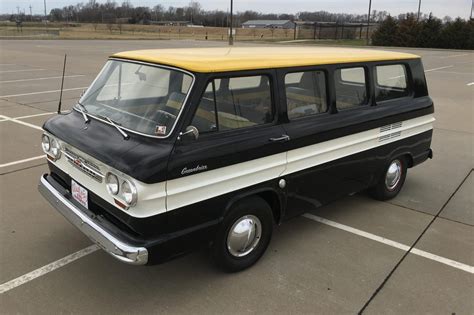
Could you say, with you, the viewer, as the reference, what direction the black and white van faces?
facing the viewer and to the left of the viewer

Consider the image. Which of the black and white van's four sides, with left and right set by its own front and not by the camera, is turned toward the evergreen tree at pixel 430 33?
back

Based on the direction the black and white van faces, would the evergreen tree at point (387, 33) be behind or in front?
behind
